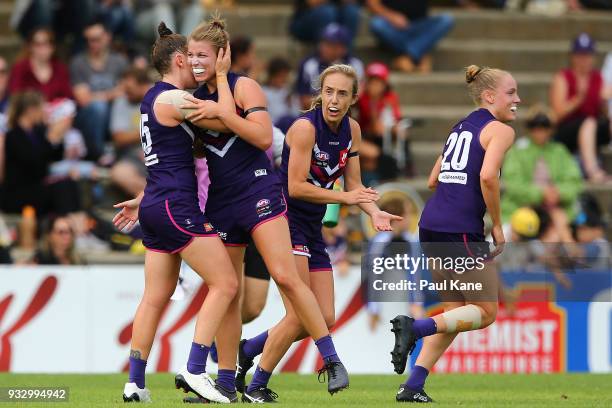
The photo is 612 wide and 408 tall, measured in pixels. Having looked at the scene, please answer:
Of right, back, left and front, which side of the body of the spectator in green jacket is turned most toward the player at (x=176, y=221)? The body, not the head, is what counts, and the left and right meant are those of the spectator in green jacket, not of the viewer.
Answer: front

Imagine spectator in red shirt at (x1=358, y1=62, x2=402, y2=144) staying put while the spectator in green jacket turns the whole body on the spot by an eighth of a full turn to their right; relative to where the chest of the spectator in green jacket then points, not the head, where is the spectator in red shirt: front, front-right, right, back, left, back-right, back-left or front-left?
front-right

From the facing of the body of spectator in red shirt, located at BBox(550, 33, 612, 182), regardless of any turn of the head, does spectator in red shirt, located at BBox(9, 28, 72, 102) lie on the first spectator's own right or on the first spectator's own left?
on the first spectator's own right

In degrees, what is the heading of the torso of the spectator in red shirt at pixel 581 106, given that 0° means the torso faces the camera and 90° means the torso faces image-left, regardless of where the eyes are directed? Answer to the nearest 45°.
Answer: approximately 0°

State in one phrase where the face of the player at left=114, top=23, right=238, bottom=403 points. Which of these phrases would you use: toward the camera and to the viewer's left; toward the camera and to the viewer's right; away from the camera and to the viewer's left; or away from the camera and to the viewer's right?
away from the camera and to the viewer's right

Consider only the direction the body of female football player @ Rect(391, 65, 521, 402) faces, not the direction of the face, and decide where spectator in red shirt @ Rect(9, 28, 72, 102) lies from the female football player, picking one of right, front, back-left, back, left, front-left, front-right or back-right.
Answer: left

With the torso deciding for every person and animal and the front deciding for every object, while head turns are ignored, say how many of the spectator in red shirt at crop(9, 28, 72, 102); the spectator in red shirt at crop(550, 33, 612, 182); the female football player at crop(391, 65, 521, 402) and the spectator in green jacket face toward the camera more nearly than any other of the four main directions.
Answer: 3

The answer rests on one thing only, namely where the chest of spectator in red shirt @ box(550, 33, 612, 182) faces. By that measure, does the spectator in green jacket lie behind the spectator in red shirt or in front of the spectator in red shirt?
in front

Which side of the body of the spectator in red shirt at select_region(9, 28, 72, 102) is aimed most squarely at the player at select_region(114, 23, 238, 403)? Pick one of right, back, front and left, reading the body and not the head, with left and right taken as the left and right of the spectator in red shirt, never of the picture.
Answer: front

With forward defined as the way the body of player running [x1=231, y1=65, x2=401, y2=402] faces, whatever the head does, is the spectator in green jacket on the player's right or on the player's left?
on the player's left
